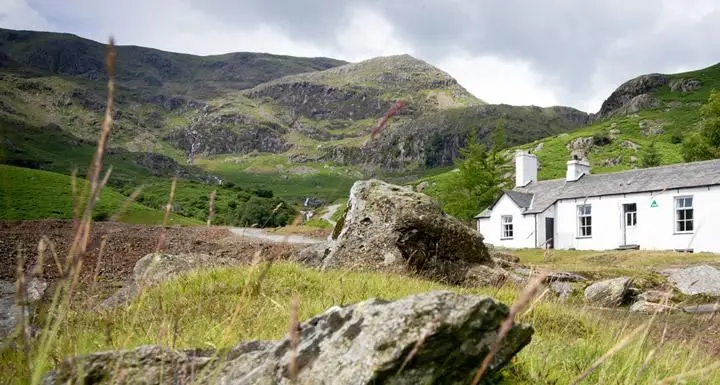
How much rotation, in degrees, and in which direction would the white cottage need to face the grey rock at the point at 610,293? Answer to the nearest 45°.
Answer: approximately 45° to its left

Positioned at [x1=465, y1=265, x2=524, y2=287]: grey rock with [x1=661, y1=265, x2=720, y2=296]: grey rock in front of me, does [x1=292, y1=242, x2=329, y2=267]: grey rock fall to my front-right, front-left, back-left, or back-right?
back-left

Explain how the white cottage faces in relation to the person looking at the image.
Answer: facing the viewer and to the left of the viewer

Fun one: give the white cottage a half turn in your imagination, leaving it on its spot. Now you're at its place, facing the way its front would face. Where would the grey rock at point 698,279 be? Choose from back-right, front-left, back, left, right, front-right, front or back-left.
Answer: back-right

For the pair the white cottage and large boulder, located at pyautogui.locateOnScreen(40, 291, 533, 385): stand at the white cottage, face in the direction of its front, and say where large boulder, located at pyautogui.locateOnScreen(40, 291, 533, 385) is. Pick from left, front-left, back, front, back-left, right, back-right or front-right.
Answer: front-left

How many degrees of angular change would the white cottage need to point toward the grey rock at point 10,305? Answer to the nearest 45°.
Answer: approximately 45° to its left
